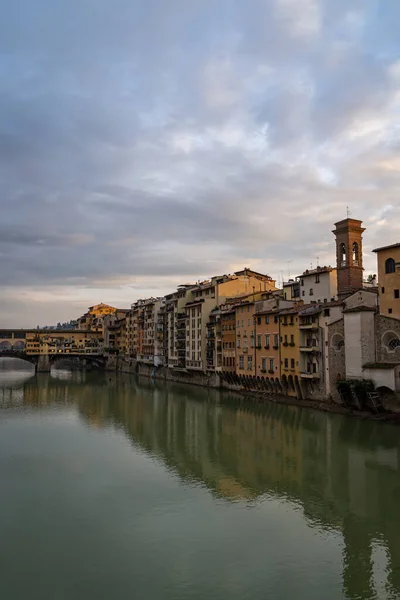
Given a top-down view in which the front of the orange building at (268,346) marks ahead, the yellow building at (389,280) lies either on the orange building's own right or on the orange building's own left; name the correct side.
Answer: on the orange building's own left

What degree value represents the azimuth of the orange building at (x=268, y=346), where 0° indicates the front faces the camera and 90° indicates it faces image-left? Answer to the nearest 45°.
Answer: approximately 45°

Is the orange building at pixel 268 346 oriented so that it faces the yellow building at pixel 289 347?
no
